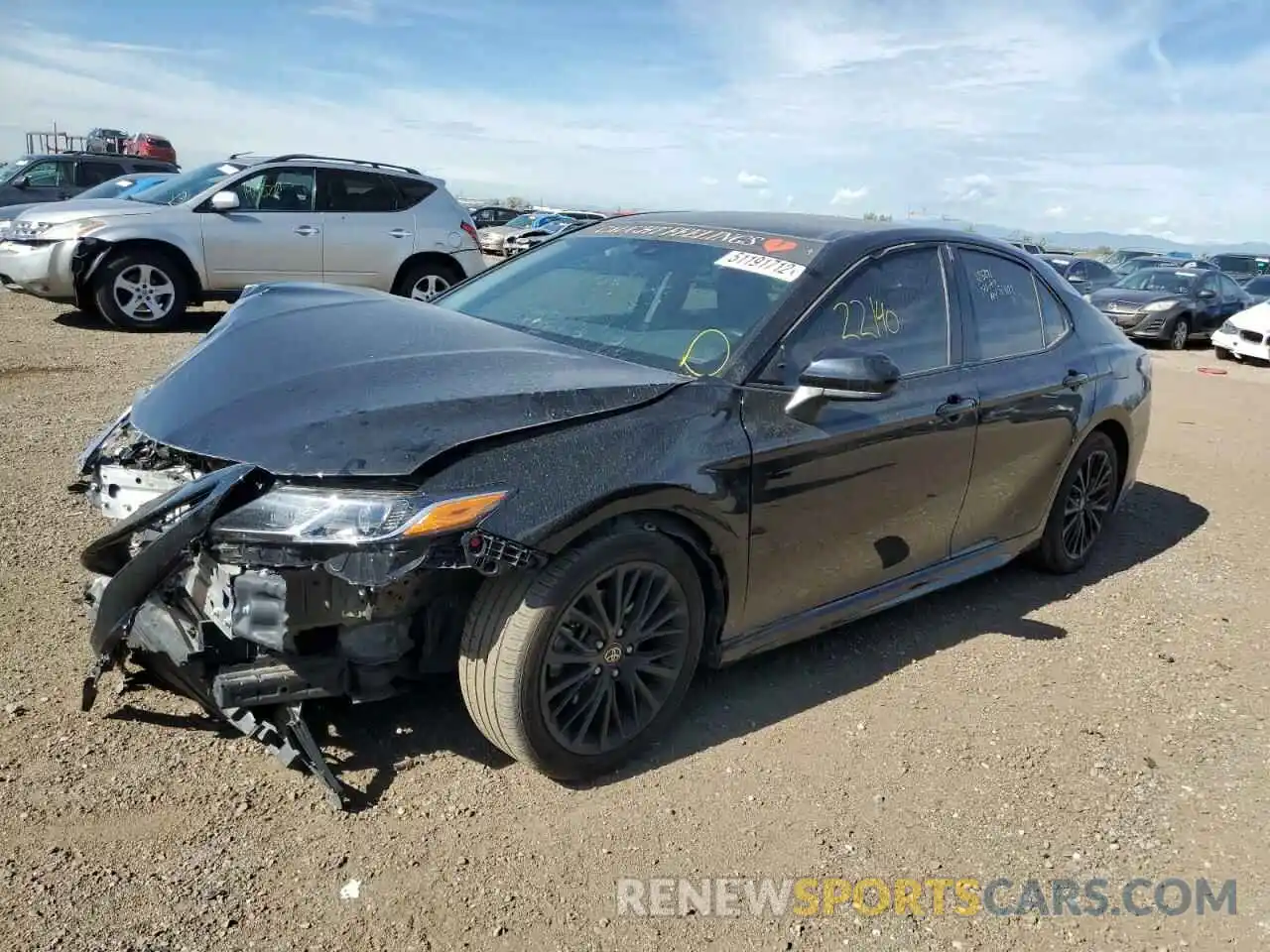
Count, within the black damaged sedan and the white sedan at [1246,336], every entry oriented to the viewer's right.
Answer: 0

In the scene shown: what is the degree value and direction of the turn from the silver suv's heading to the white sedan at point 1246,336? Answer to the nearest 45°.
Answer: approximately 180°

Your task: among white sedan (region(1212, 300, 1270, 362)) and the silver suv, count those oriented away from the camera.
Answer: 0

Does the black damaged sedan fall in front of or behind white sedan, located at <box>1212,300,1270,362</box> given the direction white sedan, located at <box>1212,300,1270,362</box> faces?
in front

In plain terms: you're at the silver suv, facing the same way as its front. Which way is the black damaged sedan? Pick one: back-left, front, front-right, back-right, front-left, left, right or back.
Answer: left

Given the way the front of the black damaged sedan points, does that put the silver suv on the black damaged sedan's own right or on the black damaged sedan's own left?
on the black damaged sedan's own right

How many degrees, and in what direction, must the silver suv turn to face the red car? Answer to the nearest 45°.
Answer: approximately 90° to its right

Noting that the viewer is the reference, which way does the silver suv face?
facing to the left of the viewer
